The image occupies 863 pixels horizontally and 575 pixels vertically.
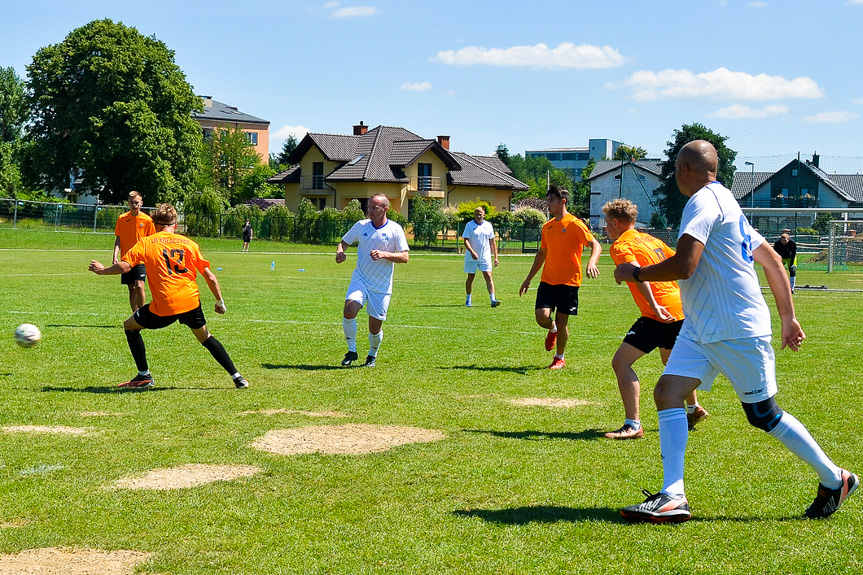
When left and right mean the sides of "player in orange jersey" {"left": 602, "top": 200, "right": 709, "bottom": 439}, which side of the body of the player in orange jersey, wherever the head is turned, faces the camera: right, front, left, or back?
left

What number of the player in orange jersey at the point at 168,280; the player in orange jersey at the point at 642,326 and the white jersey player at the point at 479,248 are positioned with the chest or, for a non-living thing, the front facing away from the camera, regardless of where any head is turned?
1

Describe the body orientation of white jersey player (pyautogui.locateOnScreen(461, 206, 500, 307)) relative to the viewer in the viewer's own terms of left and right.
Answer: facing the viewer

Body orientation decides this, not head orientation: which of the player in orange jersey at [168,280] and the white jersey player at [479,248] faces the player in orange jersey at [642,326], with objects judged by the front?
the white jersey player

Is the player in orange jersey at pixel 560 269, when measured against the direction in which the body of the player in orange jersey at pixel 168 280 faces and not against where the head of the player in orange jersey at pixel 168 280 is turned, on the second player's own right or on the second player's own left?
on the second player's own right

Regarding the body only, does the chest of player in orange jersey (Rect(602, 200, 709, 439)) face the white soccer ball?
yes

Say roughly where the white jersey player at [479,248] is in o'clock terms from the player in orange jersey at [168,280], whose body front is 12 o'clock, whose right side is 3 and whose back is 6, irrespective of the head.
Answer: The white jersey player is roughly at 1 o'clock from the player in orange jersey.

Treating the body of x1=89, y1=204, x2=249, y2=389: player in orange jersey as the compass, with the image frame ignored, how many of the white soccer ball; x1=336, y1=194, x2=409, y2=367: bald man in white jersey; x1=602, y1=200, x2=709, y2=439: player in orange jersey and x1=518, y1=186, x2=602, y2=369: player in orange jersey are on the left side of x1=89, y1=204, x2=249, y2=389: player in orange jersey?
1

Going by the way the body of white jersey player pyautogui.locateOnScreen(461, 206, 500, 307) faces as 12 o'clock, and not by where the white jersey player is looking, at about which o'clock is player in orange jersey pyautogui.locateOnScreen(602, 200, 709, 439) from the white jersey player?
The player in orange jersey is roughly at 12 o'clock from the white jersey player.

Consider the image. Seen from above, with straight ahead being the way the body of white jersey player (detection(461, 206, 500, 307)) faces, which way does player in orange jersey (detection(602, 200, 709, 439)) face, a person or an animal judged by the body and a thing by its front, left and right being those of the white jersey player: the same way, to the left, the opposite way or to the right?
to the right

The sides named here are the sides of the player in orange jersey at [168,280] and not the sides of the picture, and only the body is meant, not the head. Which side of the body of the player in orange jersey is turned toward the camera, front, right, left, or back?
back

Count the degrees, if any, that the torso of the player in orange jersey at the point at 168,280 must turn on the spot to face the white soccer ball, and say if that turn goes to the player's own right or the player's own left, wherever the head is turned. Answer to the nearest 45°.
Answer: approximately 90° to the player's own left

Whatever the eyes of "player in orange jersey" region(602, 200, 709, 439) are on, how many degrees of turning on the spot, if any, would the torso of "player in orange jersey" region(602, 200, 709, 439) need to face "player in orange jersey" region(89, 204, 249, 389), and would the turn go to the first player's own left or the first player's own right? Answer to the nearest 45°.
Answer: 0° — they already face them

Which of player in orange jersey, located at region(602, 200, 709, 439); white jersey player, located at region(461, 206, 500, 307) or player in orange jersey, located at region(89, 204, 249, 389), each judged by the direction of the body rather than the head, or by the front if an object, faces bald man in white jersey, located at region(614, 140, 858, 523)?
the white jersey player

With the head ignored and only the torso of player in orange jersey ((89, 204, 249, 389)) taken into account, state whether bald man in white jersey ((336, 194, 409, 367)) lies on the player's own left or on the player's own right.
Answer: on the player's own right

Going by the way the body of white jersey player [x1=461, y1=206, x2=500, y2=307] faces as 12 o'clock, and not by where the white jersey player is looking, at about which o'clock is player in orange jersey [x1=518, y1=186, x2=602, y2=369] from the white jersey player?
The player in orange jersey is roughly at 12 o'clock from the white jersey player.

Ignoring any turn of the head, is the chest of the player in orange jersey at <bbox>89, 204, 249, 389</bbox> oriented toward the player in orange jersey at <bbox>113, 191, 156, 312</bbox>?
yes

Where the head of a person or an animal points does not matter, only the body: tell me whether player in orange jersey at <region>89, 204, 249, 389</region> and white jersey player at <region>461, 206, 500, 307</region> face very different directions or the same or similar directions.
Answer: very different directions
